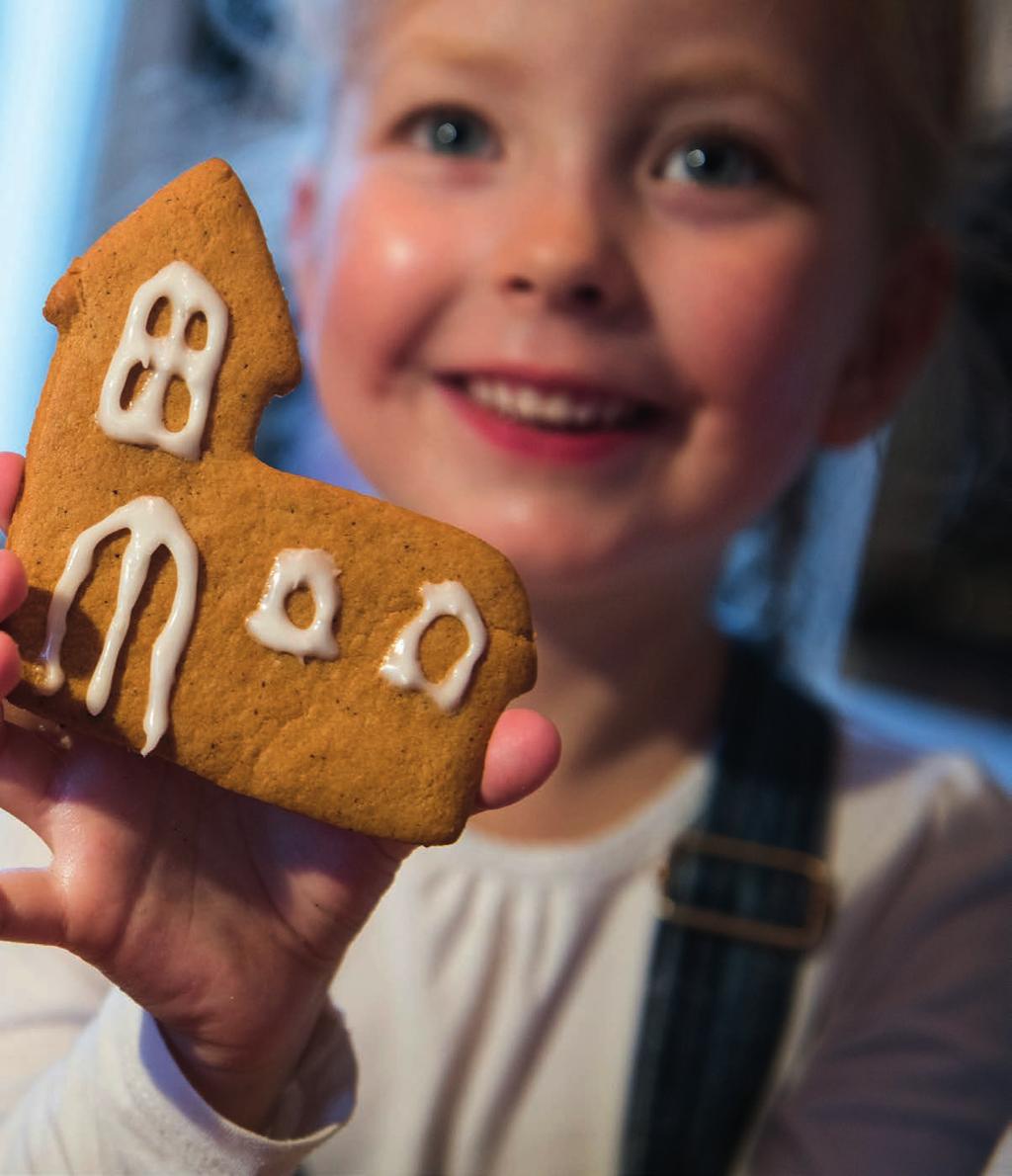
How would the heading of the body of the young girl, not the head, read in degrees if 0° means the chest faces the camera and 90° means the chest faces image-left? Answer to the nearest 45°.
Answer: approximately 0°

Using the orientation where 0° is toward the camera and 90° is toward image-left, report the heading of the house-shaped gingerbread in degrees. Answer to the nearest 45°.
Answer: approximately 0°
